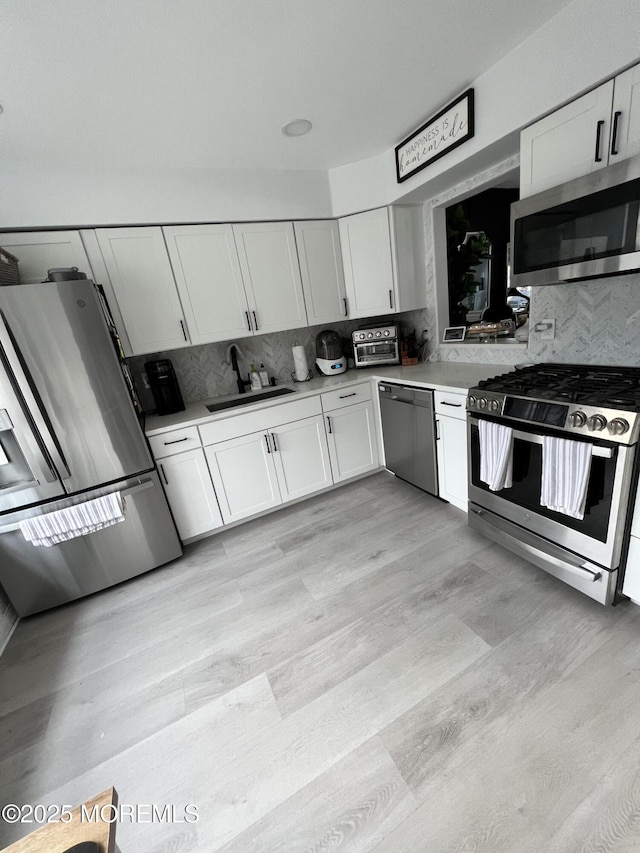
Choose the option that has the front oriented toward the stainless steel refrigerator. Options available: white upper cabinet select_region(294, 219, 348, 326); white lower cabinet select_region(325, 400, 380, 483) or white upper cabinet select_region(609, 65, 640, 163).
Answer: white upper cabinet select_region(609, 65, 640, 163)

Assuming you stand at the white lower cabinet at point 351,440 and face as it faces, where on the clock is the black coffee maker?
The black coffee maker is roughly at 4 o'clock from the white lower cabinet.

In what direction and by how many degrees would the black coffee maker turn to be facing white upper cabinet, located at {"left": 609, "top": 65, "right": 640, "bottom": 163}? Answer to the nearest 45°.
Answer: approximately 45° to its left

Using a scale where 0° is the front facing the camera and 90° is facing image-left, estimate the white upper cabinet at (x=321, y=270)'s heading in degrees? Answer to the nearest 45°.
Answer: approximately 315°
